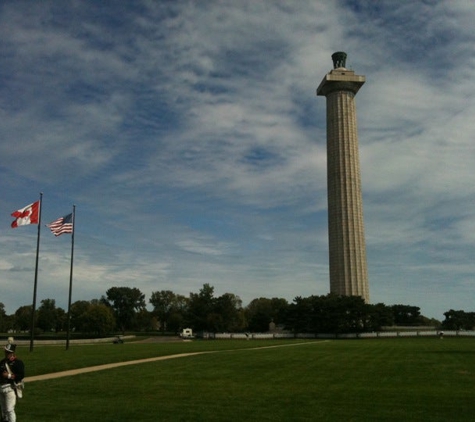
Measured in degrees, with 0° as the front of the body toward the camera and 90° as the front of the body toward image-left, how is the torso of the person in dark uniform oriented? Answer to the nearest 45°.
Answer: approximately 45°
